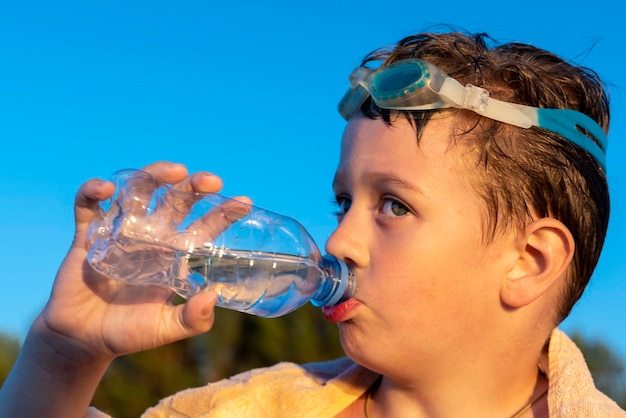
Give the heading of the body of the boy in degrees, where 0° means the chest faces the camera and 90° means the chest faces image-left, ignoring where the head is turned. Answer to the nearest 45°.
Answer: approximately 45°
